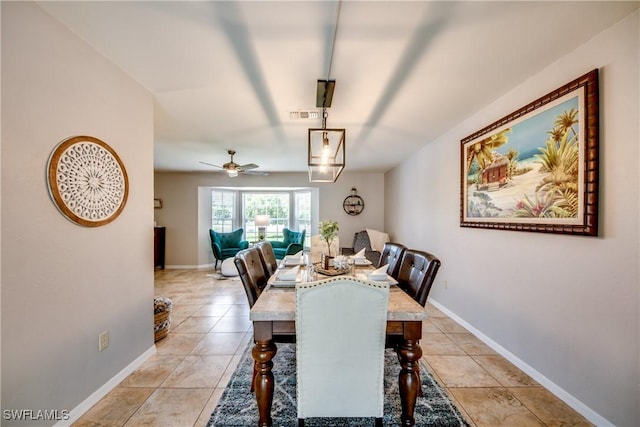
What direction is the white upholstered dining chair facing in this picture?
away from the camera

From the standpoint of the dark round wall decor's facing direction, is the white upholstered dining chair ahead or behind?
ahead

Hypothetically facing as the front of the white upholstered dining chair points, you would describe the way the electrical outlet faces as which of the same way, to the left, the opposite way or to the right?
to the right

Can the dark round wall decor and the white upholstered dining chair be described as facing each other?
yes

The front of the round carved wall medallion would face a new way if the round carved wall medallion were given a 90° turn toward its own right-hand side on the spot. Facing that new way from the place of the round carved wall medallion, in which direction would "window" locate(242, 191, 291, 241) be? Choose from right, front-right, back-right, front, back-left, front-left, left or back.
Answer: back

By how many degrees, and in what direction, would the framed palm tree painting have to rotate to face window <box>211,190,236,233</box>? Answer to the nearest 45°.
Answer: approximately 45° to its right

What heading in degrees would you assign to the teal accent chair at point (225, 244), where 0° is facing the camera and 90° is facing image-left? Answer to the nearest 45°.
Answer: approximately 315°

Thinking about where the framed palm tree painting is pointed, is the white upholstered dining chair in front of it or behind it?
in front

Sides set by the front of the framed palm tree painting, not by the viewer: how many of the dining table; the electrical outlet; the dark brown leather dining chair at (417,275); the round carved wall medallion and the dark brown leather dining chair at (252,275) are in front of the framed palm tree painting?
5

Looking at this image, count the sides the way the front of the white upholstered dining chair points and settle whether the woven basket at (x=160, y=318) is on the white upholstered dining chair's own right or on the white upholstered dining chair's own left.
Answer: on the white upholstered dining chair's own left

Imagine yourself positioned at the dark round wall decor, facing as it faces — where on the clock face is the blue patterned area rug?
The blue patterned area rug is roughly at 12 o'clock from the dark round wall decor.

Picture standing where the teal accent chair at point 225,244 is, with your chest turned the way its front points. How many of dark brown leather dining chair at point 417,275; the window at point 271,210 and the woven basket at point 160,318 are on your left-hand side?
1
